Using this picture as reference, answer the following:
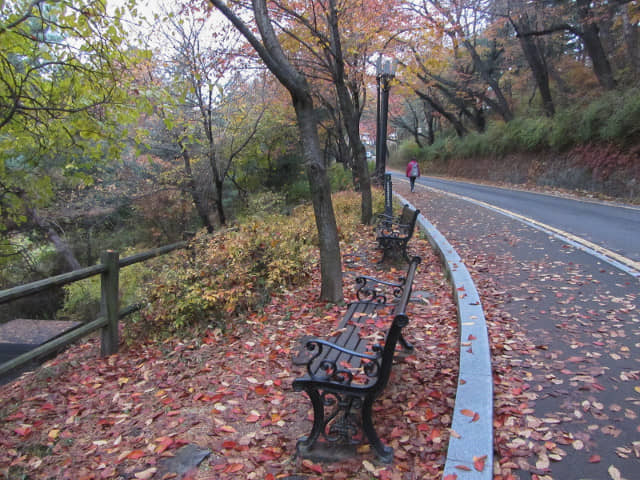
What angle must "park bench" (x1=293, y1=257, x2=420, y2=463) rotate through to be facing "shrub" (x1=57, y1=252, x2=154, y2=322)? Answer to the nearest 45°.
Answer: approximately 45° to its right

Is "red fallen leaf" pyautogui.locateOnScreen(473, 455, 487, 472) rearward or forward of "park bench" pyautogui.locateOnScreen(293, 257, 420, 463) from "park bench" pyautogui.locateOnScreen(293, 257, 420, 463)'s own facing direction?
rearward

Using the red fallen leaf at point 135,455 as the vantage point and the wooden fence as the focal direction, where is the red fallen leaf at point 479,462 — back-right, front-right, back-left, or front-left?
back-right

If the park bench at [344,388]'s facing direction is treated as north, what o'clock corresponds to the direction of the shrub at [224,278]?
The shrub is roughly at 2 o'clock from the park bench.

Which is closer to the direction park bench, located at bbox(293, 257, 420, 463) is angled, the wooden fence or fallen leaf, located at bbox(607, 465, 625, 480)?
the wooden fence

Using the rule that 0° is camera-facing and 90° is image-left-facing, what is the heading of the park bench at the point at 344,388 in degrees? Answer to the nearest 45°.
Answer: approximately 90°

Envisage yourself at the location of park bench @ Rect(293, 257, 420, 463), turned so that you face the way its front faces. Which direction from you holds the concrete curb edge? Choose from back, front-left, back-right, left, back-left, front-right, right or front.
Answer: back
